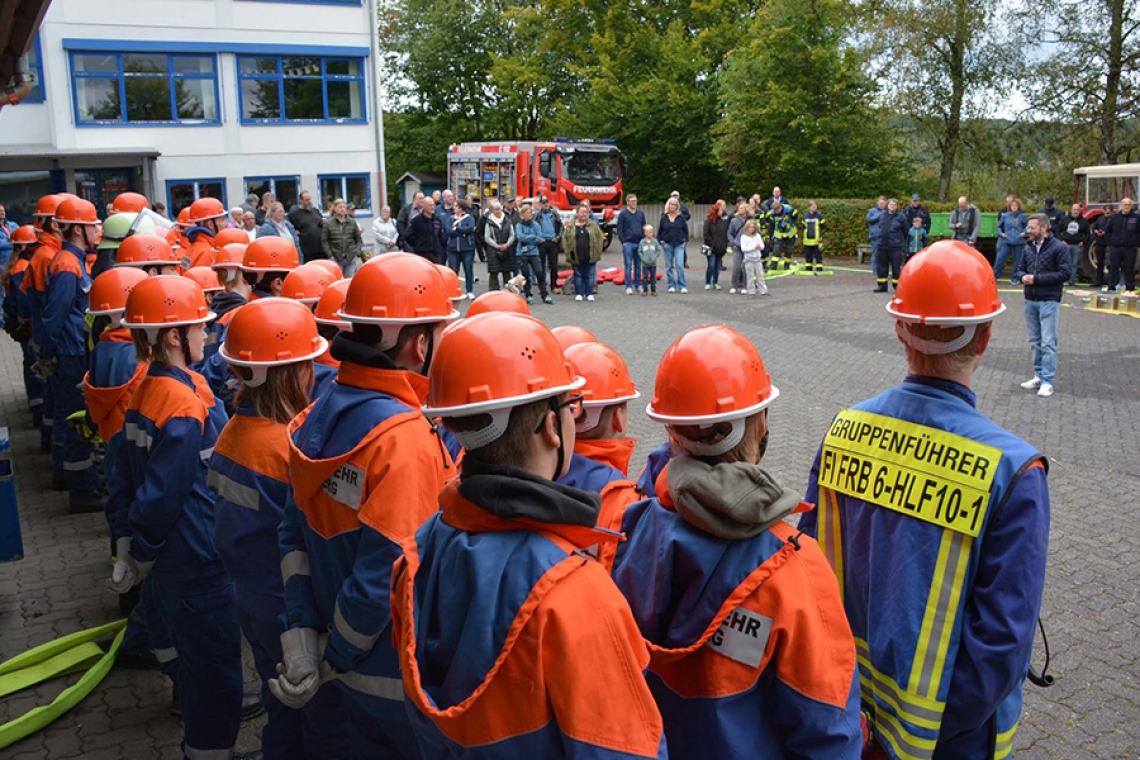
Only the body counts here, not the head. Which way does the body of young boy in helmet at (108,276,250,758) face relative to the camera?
to the viewer's right

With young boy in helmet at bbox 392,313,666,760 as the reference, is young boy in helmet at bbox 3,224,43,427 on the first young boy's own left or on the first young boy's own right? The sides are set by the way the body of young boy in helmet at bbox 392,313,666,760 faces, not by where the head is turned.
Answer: on the first young boy's own left

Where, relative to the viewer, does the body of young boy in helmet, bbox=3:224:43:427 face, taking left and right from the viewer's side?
facing to the right of the viewer

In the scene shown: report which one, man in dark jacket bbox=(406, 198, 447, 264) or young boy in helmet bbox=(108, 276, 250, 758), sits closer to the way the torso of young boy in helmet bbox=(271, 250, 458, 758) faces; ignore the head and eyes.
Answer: the man in dark jacket

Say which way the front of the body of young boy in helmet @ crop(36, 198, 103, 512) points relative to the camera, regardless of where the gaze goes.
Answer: to the viewer's right

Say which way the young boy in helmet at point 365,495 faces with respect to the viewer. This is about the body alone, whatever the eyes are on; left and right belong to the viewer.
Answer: facing away from the viewer and to the right of the viewer

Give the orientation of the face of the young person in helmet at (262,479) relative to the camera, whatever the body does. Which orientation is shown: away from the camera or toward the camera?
away from the camera

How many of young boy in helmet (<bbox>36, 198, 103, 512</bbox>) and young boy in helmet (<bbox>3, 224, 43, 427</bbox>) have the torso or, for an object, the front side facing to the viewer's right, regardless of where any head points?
2

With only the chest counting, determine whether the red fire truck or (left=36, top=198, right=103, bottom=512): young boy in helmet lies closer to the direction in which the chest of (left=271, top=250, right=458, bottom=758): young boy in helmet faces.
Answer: the red fire truck
